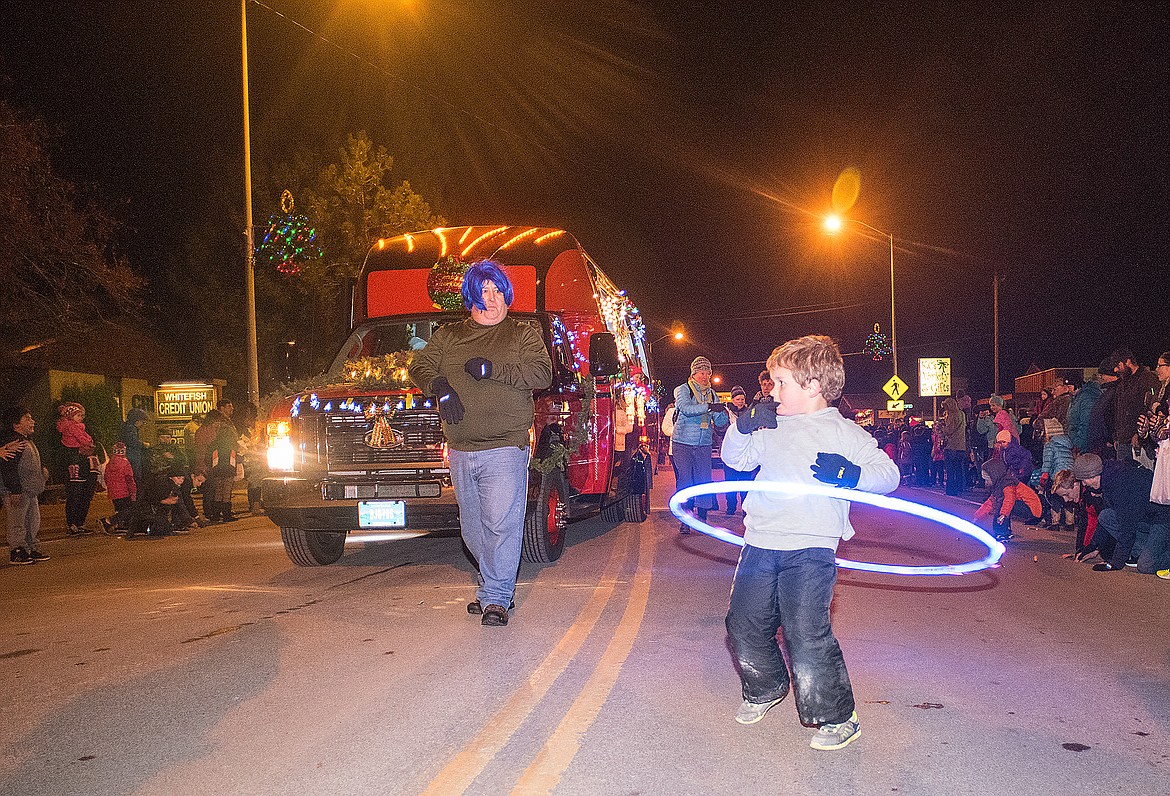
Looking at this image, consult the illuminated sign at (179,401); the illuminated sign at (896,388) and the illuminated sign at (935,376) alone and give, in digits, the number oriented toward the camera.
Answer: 3

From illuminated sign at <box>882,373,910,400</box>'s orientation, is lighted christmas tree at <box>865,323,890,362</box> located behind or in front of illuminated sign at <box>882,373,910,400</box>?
behind

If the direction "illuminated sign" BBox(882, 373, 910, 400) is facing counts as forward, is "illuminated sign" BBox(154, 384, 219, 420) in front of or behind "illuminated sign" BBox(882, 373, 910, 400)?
in front

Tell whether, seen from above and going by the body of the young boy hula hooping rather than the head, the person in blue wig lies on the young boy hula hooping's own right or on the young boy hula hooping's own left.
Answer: on the young boy hula hooping's own right

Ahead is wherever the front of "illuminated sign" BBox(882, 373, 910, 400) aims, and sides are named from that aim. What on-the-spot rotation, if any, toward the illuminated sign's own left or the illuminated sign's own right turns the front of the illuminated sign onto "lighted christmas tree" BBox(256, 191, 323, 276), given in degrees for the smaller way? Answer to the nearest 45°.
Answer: approximately 45° to the illuminated sign's own right

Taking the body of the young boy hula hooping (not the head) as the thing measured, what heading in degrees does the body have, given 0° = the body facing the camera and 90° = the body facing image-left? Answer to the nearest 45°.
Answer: approximately 45°

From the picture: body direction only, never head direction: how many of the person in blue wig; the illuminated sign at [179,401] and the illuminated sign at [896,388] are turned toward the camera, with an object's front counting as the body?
3

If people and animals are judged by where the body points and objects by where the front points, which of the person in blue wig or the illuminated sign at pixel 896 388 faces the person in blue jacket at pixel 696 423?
the illuminated sign

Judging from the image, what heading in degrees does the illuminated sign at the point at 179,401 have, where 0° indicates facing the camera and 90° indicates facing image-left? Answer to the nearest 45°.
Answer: approximately 0°

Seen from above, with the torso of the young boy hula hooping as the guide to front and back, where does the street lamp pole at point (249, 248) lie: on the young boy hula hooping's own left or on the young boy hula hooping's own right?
on the young boy hula hooping's own right
